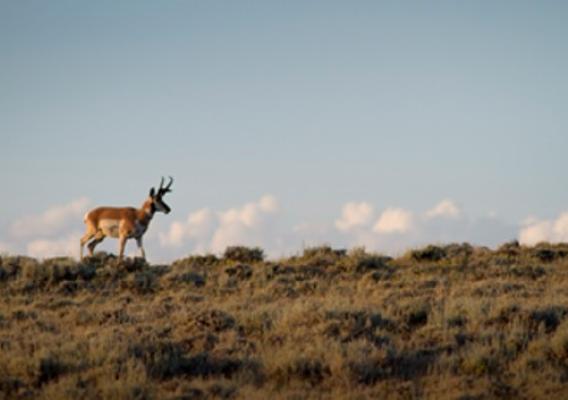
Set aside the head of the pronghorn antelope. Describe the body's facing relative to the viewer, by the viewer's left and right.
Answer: facing to the right of the viewer

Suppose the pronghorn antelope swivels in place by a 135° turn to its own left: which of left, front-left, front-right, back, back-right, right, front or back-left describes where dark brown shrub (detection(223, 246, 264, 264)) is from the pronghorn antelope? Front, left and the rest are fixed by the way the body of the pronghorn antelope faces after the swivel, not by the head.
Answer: back-right
